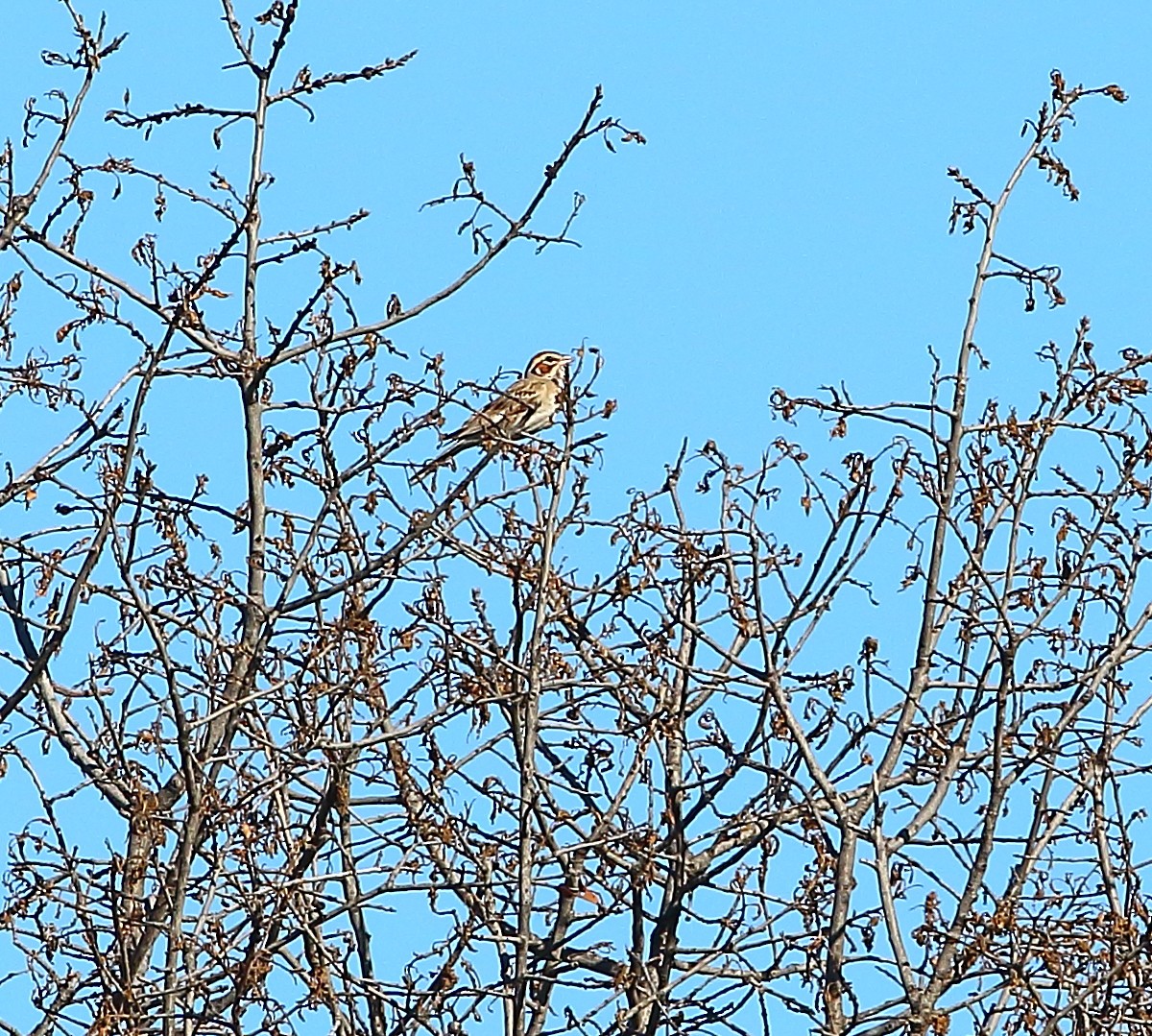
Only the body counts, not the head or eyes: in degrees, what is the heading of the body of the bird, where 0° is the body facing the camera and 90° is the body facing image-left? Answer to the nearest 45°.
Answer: approximately 270°
